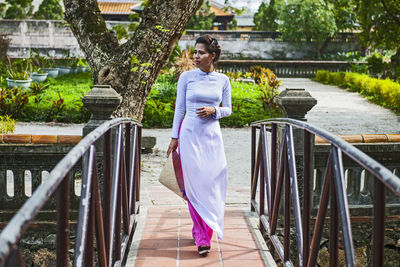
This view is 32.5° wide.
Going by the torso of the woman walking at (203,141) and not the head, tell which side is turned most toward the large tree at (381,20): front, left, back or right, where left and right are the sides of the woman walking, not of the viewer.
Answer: back

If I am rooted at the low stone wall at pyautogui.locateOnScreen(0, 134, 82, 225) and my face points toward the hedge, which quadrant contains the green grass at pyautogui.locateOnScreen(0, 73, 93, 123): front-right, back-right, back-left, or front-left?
front-left

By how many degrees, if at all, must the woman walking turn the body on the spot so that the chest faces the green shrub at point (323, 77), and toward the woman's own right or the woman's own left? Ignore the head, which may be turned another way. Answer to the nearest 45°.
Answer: approximately 180°

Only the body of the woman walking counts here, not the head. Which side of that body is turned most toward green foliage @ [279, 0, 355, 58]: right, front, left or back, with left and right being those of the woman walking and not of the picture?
back

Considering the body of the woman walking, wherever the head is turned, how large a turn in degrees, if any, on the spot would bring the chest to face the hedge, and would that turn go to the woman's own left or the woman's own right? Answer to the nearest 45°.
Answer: approximately 180°

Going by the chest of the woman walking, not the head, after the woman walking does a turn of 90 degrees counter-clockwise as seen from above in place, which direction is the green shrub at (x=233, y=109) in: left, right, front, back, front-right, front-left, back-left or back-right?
left

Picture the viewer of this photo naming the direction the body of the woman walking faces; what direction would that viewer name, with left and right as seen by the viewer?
facing the viewer

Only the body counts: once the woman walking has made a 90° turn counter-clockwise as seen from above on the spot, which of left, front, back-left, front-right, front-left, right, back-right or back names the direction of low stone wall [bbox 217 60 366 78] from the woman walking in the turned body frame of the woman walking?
left

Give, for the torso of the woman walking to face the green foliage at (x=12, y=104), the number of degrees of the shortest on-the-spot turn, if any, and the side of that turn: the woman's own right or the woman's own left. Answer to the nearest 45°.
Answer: approximately 135° to the woman's own right

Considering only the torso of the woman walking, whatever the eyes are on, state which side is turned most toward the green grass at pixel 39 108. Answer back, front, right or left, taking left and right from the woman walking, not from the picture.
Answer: back

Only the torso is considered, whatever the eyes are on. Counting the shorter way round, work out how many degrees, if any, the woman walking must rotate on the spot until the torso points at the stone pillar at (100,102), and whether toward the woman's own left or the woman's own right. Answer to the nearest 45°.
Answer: approximately 135° to the woman's own right

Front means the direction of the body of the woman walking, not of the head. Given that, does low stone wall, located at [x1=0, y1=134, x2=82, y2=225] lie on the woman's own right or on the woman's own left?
on the woman's own right

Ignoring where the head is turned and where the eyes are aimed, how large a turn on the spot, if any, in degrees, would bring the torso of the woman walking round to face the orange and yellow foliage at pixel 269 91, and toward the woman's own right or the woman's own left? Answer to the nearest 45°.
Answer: approximately 180°
